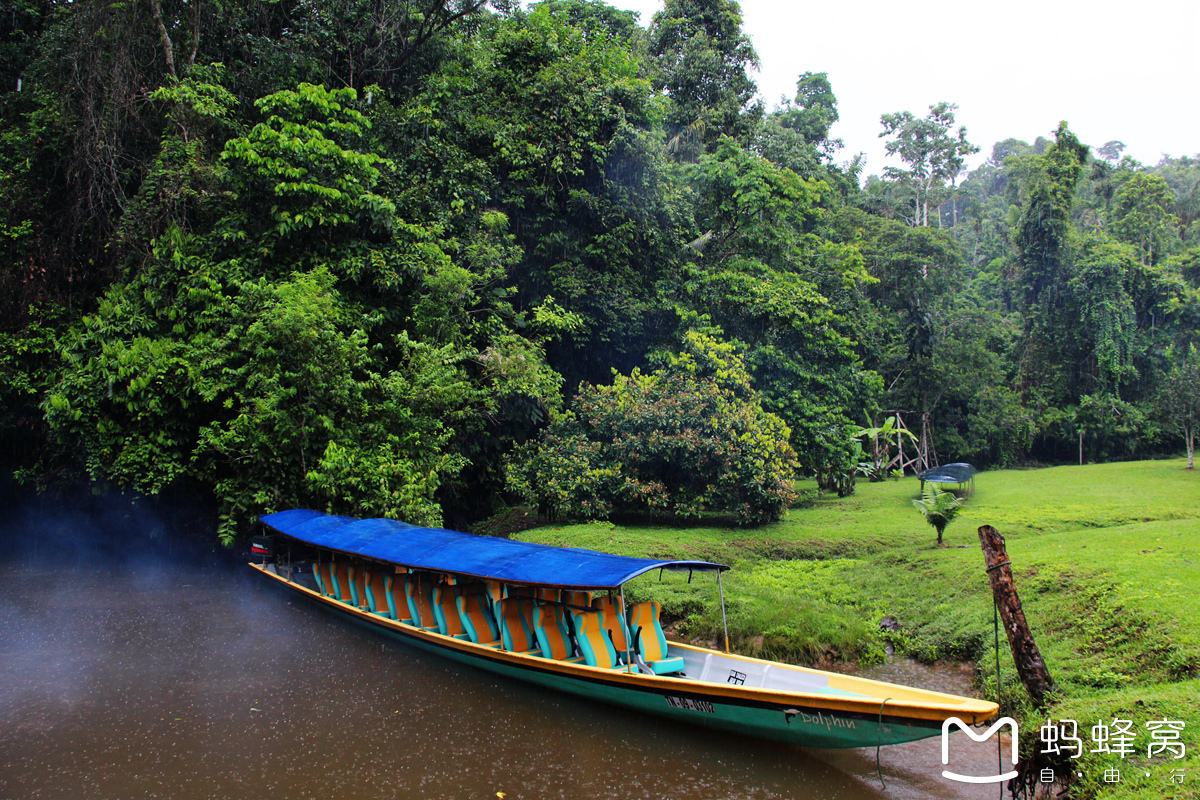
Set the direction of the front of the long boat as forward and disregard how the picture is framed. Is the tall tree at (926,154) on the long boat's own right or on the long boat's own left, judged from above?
on the long boat's own left

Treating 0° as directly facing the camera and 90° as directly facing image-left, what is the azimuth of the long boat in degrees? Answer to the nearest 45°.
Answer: approximately 315°

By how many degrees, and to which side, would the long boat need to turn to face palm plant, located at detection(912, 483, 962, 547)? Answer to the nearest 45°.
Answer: approximately 90° to its left

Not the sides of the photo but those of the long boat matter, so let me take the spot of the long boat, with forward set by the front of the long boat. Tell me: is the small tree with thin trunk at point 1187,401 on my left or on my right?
on my left

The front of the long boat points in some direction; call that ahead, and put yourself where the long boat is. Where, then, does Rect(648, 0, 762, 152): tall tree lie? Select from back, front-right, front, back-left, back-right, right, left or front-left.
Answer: back-left

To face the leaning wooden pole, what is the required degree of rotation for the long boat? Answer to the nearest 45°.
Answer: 0° — it already faces it
